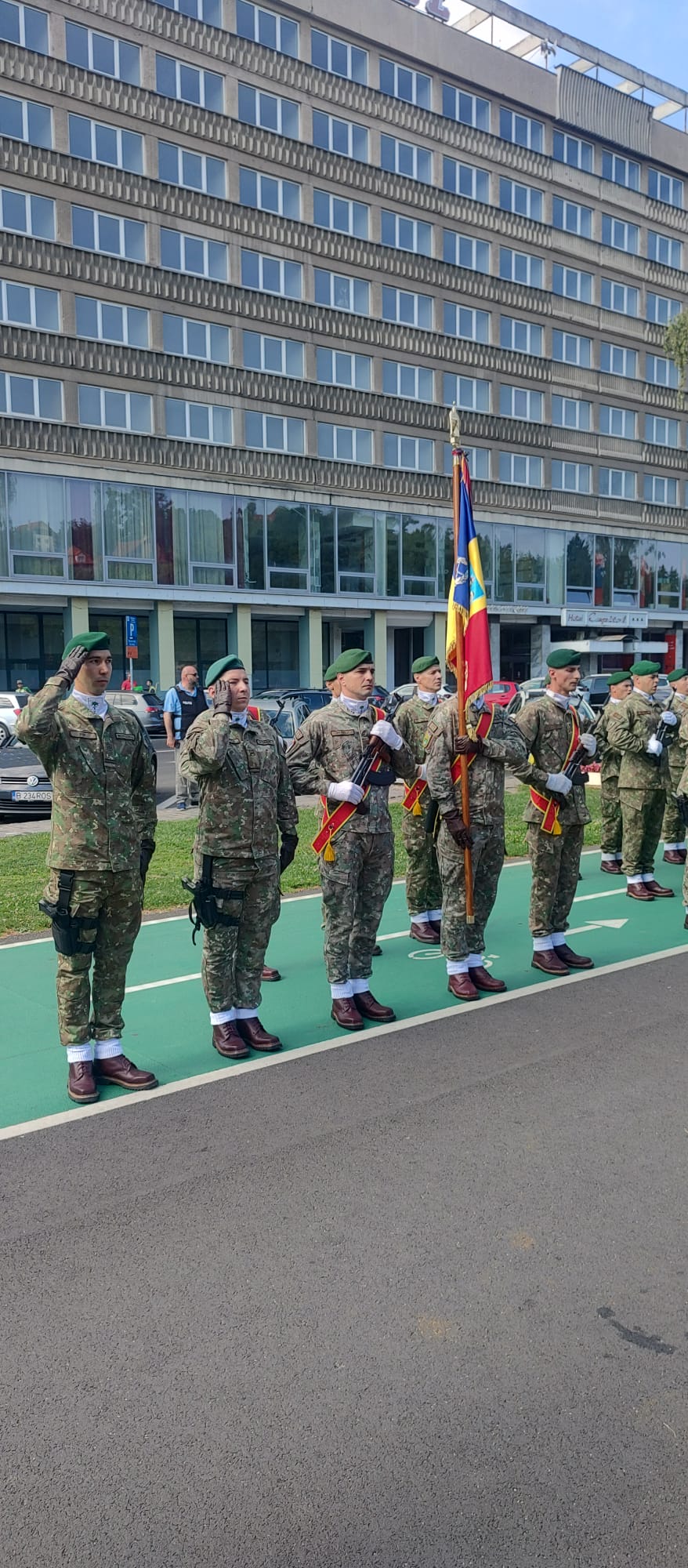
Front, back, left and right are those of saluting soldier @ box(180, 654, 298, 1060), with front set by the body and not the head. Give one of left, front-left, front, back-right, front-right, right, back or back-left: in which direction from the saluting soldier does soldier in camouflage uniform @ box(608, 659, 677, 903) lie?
left

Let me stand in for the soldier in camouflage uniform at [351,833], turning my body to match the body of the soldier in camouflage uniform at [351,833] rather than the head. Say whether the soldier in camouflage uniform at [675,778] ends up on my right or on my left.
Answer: on my left

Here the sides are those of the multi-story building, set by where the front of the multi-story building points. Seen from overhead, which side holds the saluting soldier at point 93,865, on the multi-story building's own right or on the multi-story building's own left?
on the multi-story building's own right

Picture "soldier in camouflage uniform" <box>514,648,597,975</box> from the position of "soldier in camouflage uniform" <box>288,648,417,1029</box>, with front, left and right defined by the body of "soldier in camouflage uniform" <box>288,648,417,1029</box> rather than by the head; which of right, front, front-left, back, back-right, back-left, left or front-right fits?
left

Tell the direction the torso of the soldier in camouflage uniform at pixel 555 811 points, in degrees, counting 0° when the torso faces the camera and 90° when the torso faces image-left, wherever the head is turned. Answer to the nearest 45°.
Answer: approximately 315°

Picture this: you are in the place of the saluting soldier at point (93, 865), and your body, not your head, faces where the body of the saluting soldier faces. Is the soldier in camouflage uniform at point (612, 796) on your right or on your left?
on your left

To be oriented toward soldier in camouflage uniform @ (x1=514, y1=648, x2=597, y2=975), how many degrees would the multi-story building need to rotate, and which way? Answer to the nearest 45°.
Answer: approximately 45° to its right

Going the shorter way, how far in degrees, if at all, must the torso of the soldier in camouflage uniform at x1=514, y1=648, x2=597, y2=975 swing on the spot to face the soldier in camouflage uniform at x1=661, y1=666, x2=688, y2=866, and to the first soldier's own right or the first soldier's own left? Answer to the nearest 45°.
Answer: approximately 135° to the first soldier's own left

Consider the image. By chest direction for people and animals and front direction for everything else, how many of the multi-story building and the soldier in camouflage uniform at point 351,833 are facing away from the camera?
0

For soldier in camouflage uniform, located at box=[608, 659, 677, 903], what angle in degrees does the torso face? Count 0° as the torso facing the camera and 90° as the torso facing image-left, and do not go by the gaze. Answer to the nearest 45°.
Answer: approximately 315°

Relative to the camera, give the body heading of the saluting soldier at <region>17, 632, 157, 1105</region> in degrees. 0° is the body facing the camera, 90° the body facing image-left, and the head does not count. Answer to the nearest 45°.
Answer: approximately 315°

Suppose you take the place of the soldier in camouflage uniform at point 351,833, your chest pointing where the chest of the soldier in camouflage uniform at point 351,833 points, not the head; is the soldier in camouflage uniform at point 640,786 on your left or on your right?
on your left

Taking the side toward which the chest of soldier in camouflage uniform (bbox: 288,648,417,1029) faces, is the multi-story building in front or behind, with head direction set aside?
behind
